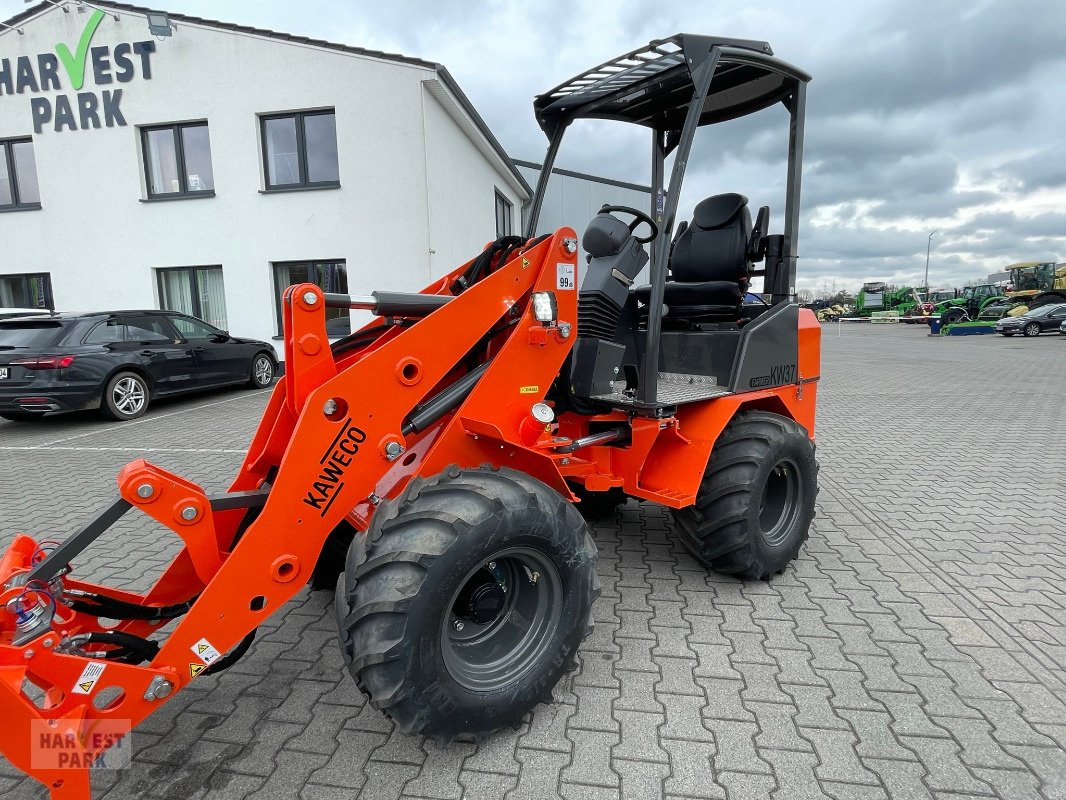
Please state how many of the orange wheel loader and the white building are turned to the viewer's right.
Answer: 0

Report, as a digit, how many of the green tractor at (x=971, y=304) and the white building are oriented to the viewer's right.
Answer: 0

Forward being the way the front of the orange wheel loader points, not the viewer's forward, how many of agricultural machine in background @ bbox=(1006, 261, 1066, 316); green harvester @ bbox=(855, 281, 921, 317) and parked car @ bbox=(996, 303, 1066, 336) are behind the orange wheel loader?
3

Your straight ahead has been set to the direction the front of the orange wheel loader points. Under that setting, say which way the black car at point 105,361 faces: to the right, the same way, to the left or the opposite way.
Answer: the opposite way

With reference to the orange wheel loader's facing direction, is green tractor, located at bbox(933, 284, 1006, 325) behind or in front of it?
behind

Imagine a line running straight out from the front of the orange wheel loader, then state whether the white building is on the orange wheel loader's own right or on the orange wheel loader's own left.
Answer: on the orange wheel loader's own right

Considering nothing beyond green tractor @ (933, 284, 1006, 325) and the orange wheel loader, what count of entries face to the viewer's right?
0

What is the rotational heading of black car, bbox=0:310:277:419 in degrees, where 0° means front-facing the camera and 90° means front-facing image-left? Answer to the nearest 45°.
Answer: approximately 225°

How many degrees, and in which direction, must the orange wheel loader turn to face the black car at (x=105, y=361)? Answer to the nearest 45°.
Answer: approximately 90° to its right
